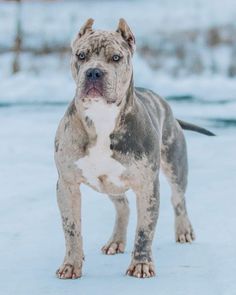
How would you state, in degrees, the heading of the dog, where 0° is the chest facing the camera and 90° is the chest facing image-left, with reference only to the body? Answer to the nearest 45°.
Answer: approximately 45°
